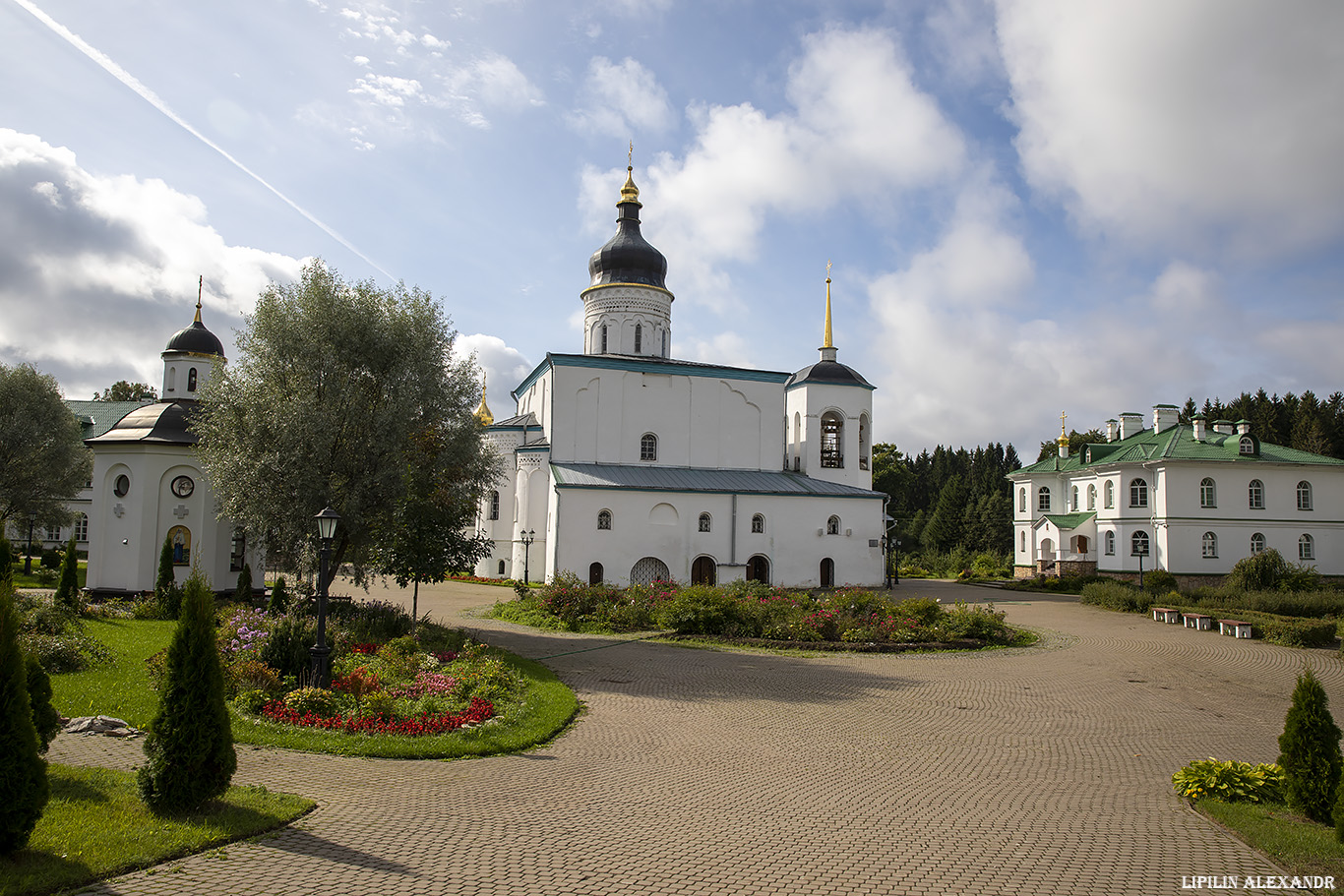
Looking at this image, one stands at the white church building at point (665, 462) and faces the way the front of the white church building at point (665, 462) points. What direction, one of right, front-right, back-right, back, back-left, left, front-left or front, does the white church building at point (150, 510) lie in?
back-right

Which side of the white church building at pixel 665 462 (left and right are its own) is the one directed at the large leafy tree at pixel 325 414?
right

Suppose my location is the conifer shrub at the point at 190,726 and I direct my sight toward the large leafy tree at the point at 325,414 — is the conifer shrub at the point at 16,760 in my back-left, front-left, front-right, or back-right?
back-left

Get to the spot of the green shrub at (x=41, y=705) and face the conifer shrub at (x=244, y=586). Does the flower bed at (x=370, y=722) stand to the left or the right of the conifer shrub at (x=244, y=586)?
right

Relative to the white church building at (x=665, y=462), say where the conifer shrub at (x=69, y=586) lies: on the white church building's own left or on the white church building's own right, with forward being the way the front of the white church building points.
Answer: on the white church building's own right

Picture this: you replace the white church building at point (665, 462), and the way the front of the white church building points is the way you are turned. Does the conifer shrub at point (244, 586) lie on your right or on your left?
on your right

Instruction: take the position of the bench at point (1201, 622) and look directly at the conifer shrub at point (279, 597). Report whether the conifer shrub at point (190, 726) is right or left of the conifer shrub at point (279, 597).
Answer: left
